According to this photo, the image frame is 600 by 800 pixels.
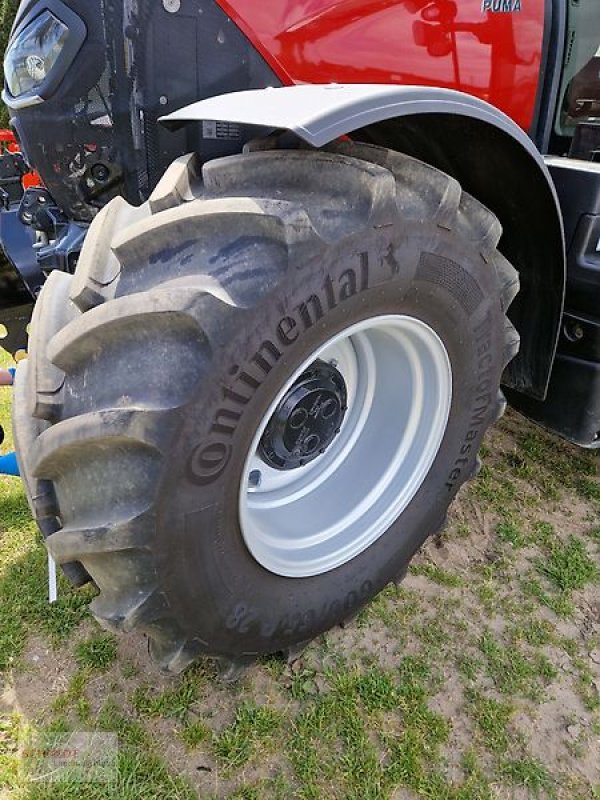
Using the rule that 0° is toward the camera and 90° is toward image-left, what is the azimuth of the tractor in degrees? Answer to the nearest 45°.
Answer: approximately 45°
